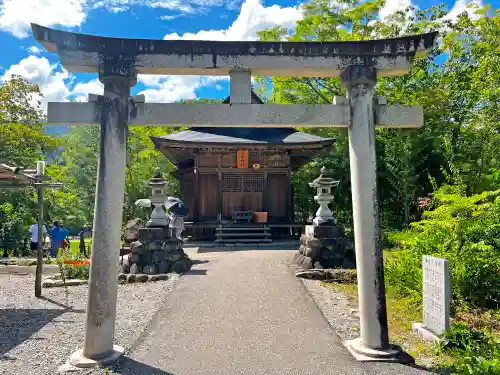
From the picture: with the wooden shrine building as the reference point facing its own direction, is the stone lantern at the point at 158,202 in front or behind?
in front

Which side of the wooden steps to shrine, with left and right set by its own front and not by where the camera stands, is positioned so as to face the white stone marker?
front

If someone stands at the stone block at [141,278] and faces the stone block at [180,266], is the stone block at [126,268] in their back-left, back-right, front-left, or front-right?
back-left

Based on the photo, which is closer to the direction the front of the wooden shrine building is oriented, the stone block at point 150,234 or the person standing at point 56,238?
the stone block

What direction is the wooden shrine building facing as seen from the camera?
toward the camera

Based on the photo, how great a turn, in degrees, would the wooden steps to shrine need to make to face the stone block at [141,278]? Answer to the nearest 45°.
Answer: approximately 45° to its right

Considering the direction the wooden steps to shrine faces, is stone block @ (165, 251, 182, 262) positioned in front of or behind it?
in front

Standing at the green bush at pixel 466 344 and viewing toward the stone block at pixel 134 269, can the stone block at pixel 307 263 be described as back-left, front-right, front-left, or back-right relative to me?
front-right

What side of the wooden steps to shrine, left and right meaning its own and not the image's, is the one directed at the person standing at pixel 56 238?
right

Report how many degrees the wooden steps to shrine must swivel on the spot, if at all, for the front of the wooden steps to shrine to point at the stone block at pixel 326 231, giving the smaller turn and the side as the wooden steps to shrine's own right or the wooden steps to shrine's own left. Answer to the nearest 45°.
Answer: approximately 45° to the wooden steps to shrine's own left

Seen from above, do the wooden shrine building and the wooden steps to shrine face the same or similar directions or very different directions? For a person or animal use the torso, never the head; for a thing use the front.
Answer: same or similar directions

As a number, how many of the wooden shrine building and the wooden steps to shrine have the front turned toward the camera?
2
